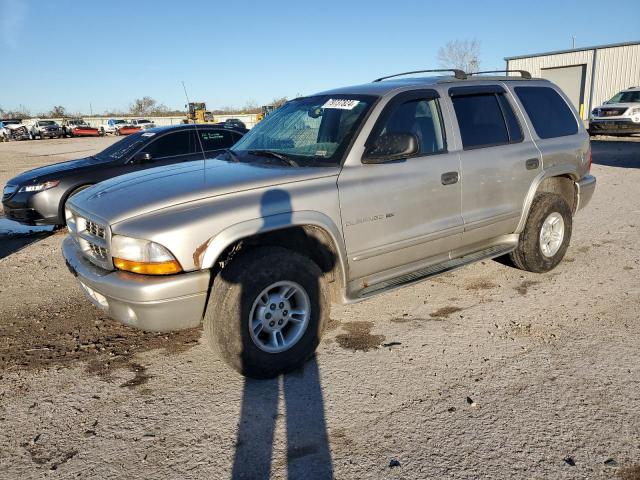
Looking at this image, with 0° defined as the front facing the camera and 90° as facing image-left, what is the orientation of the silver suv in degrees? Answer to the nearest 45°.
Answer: approximately 45°

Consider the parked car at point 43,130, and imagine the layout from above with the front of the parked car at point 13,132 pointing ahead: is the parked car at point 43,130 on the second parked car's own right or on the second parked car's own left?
on the second parked car's own left

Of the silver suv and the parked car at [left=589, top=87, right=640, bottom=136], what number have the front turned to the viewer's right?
0

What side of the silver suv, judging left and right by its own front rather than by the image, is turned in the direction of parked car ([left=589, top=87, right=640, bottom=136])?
back

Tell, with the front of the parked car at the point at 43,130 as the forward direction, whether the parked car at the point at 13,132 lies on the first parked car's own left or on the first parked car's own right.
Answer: on the first parked car's own right

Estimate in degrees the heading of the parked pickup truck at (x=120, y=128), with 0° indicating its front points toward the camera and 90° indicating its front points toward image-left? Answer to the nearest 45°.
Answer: approximately 315°

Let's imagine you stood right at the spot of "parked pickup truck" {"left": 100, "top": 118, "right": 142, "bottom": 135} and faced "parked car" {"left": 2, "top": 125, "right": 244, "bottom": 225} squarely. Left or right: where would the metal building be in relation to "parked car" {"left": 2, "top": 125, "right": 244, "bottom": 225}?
left

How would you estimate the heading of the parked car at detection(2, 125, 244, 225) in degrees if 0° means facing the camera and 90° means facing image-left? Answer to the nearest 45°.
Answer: approximately 45°

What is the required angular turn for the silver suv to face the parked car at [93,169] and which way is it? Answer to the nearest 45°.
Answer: approximately 90° to its right

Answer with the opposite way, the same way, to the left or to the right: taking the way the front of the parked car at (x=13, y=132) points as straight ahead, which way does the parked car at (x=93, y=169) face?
to the right
